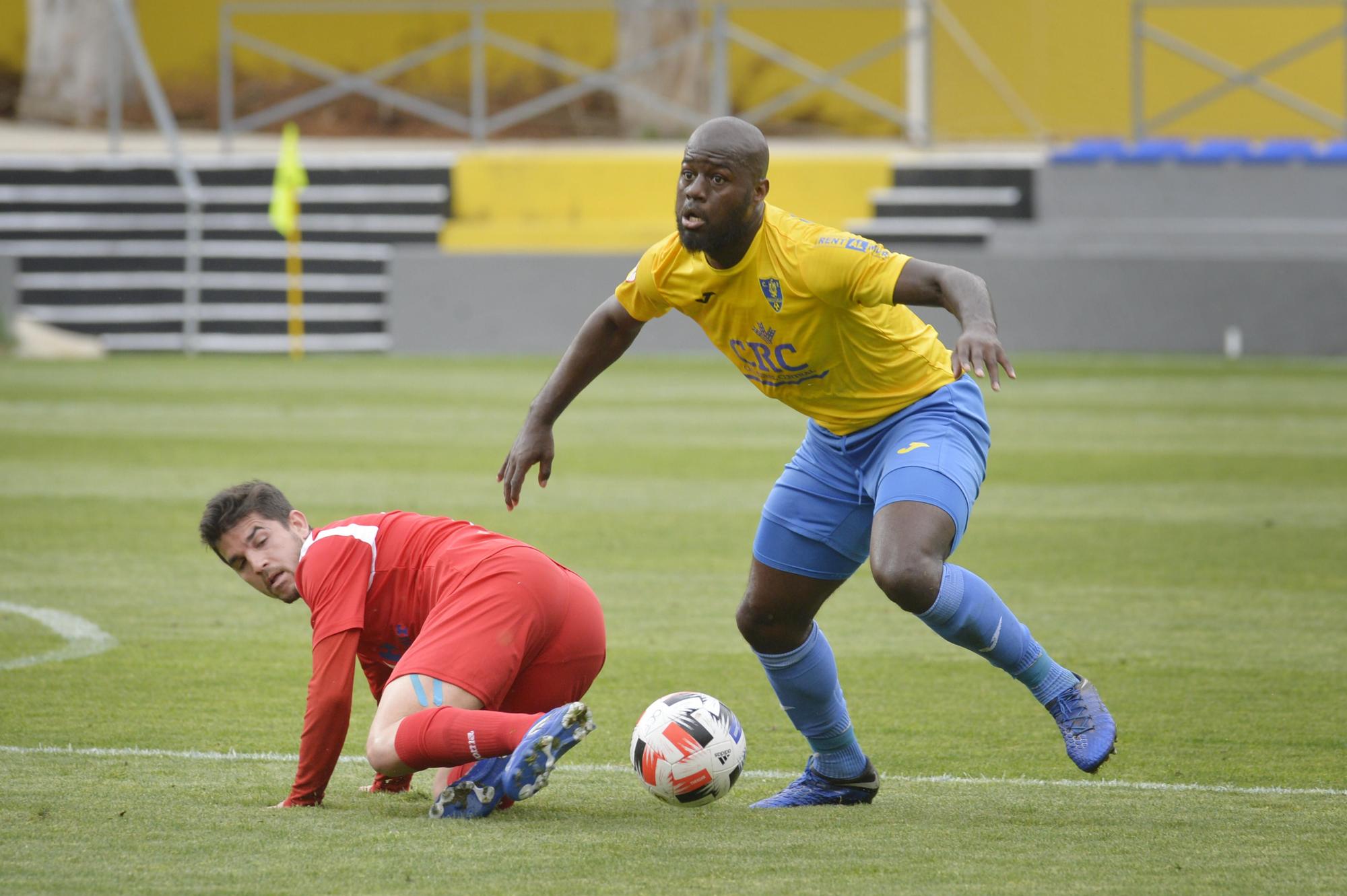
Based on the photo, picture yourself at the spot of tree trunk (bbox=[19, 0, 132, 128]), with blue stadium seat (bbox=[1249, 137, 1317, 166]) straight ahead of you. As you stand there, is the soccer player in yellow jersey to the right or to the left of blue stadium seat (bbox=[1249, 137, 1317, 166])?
right

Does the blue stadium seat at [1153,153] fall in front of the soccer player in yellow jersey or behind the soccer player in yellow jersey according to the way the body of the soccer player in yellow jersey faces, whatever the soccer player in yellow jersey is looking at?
behind

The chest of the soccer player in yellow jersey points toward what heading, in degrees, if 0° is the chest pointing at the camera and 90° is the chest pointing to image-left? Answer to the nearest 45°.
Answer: approximately 45°

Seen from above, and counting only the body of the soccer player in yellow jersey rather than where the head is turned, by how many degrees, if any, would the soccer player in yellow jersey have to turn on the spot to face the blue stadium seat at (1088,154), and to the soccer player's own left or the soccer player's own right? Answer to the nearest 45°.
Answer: approximately 135° to the soccer player's own right

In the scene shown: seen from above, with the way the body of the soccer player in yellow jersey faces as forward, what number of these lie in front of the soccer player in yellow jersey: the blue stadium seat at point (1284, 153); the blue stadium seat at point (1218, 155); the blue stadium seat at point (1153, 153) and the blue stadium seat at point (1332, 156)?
0

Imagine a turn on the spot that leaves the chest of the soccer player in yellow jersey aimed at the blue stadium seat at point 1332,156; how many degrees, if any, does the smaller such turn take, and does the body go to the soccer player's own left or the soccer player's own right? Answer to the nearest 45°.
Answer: approximately 135° to the soccer player's own right

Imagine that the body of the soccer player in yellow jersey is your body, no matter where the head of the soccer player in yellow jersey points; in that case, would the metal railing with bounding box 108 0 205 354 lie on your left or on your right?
on your right

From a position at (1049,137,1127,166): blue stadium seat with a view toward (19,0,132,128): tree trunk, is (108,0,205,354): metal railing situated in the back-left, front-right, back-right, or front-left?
front-left

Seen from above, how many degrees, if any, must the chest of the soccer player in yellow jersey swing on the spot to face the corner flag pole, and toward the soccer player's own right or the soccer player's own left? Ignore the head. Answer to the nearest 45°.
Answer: approximately 135° to the soccer player's own right

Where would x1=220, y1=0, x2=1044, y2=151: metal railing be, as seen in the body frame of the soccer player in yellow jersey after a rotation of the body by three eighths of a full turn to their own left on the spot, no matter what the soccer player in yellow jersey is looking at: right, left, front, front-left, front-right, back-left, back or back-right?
left

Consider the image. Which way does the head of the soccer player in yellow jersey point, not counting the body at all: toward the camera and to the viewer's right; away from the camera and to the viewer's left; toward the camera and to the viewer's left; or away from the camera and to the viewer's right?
toward the camera and to the viewer's left

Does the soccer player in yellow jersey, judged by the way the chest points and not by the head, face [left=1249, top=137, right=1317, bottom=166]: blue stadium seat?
no
